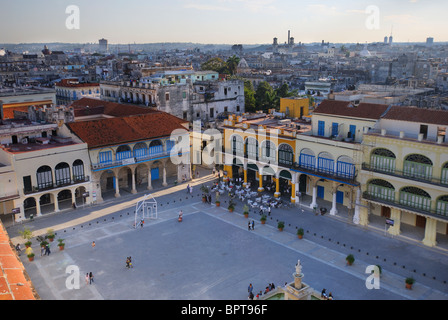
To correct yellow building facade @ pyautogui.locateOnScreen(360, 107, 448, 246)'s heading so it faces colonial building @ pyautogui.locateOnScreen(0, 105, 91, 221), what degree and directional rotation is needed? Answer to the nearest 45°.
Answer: approximately 45° to its right

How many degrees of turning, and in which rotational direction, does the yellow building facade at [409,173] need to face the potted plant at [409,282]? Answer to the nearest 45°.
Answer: approximately 45° to its left

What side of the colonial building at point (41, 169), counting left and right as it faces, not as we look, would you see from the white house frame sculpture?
front

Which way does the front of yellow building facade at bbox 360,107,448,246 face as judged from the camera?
facing the viewer and to the left of the viewer

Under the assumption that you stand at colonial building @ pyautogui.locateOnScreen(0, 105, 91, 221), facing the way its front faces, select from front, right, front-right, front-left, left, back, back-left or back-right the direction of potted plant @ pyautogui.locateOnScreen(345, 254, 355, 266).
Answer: front

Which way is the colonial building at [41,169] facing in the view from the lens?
facing the viewer and to the right of the viewer

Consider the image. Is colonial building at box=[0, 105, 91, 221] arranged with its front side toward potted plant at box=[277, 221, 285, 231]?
no

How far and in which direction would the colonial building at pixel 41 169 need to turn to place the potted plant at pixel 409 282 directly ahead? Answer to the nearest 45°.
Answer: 0° — it already faces it

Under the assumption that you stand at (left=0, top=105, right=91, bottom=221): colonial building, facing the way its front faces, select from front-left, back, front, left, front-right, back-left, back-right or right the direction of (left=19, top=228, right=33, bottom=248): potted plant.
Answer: front-right

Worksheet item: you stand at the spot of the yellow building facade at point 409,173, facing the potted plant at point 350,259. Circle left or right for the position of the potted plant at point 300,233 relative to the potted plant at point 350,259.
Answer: right

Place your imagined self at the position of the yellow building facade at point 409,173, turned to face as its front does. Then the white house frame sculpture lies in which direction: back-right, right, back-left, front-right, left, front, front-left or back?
front-right

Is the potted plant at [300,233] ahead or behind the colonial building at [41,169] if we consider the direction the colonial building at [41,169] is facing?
ahead
